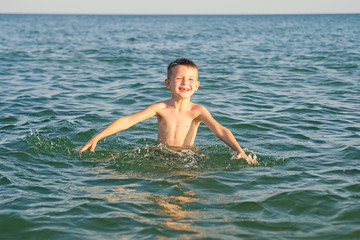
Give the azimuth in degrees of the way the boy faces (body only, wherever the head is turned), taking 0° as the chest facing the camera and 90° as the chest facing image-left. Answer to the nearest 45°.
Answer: approximately 0°
